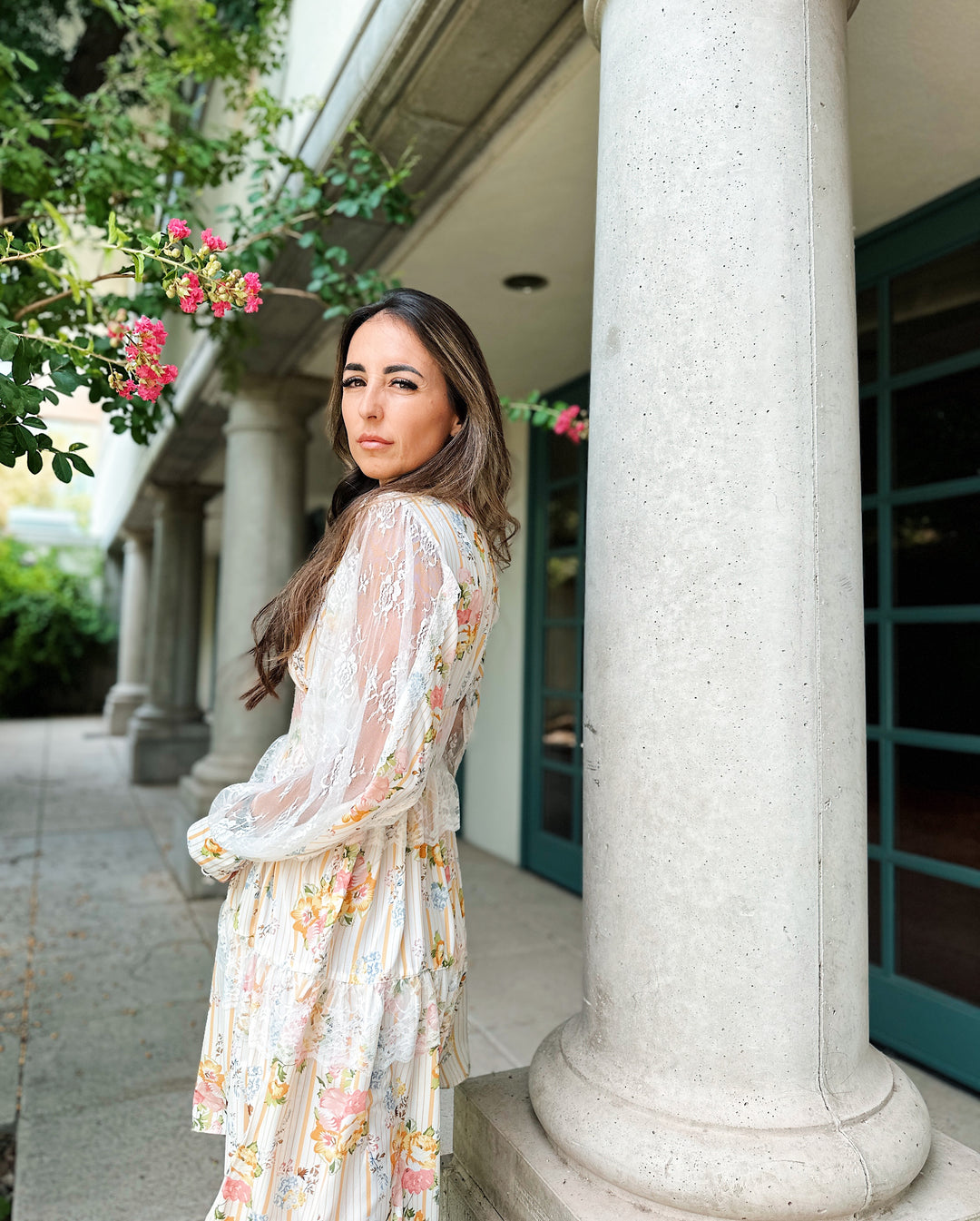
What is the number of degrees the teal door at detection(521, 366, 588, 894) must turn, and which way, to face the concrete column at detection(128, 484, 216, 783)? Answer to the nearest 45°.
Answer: approximately 90° to its right

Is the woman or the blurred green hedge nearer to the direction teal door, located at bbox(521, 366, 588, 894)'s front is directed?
the woman

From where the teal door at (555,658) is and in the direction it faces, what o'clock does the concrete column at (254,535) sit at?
The concrete column is roughly at 1 o'clock from the teal door.

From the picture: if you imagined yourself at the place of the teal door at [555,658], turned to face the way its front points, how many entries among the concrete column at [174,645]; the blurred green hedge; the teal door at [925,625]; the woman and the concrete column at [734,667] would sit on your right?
2

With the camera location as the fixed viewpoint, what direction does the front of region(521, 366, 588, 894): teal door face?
facing the viewer and to the left of the viewer

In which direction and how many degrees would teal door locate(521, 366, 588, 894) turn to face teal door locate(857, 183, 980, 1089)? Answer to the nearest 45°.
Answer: approximately 90° to its left

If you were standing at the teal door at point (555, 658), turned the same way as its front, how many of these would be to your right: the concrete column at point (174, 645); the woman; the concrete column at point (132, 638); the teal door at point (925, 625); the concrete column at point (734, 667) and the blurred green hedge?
3

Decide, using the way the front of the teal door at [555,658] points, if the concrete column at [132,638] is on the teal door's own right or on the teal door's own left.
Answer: on the teal door's own right

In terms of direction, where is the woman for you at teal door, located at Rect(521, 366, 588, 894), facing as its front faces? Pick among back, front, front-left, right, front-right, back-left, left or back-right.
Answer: front-left
